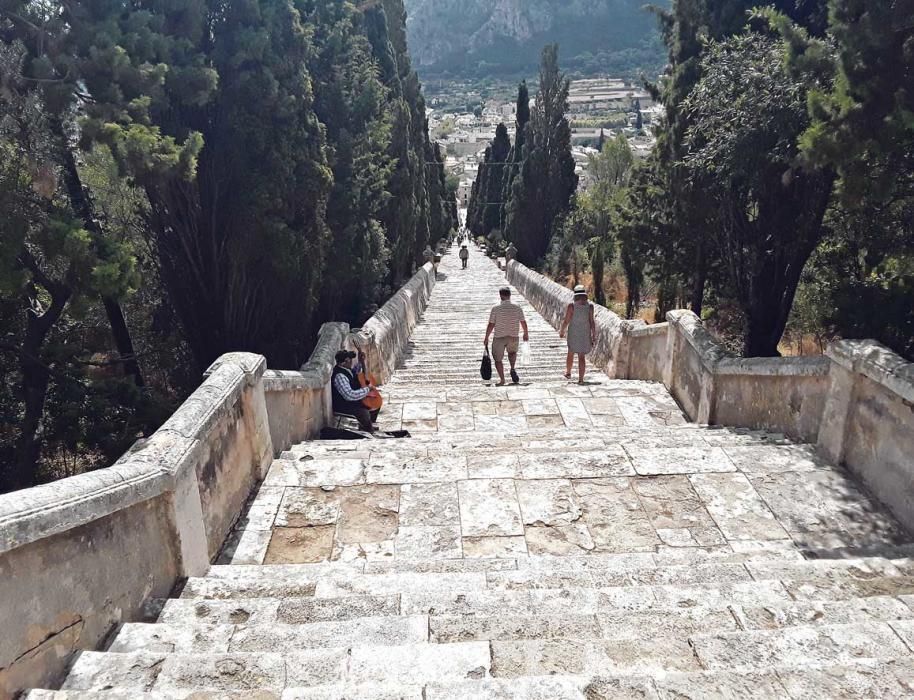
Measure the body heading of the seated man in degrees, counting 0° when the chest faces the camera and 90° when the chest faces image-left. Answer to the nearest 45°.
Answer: approximately 270°

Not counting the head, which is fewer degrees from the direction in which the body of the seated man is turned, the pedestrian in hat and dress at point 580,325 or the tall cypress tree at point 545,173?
the pedestrian in hat and dress

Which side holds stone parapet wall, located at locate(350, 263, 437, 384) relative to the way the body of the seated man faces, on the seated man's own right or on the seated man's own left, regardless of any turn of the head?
on the seated man's own left

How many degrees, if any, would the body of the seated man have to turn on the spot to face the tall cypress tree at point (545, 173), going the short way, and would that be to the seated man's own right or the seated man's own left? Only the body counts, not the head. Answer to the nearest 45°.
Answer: approximately 90° to the seated man's own left

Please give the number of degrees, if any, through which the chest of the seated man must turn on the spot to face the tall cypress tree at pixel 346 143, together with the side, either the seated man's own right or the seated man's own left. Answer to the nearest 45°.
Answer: approximately 90° to the seated man's own left

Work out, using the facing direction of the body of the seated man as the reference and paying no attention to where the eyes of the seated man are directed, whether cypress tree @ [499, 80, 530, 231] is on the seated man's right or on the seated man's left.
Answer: on the seated man's left

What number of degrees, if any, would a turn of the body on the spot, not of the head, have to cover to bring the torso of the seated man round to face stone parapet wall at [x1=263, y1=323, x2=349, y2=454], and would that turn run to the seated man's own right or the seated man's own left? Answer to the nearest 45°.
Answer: approximately 135° to the seated man's own right

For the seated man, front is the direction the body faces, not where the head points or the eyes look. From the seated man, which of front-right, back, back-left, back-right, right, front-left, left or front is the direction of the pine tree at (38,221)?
back

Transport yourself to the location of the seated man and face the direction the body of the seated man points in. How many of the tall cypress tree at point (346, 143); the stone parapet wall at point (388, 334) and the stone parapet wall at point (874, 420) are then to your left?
2
